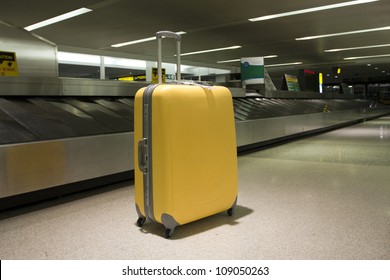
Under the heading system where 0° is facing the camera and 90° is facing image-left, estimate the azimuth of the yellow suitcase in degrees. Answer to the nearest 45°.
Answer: approximately 315°

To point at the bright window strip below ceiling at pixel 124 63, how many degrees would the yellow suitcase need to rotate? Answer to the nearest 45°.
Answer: approximately 135° to its left

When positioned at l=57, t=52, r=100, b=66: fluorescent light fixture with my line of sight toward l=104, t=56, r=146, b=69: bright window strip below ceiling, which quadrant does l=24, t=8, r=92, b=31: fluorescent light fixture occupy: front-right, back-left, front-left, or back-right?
back-right

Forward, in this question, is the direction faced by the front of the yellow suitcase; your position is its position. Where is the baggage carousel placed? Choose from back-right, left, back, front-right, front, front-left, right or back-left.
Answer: back

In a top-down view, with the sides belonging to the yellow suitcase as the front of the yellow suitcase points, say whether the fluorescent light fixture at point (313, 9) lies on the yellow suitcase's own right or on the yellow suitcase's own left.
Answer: on the yellow suitcase's own left

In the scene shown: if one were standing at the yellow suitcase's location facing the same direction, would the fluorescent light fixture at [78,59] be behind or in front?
behind

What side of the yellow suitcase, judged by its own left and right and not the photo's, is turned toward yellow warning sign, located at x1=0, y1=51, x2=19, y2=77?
back
